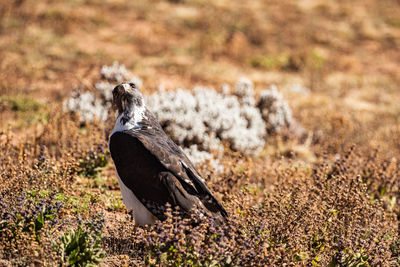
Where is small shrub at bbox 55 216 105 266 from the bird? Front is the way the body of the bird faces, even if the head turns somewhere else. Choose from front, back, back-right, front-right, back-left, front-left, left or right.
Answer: front-left

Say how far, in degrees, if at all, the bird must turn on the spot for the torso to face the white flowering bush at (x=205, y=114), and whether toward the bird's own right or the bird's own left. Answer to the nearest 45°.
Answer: approximately 90° to the bird's own right

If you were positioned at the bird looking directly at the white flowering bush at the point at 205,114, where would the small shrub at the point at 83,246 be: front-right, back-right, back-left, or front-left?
back-left

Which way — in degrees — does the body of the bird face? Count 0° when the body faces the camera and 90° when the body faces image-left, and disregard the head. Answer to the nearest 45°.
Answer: approximately 90°

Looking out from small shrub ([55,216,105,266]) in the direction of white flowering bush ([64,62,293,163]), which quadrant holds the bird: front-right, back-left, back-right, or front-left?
front-right

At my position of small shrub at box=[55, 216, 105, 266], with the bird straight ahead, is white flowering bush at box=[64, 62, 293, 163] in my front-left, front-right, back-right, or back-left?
front-left

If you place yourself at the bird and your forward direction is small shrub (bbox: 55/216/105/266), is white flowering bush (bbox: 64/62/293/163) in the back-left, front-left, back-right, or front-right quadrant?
back-right
